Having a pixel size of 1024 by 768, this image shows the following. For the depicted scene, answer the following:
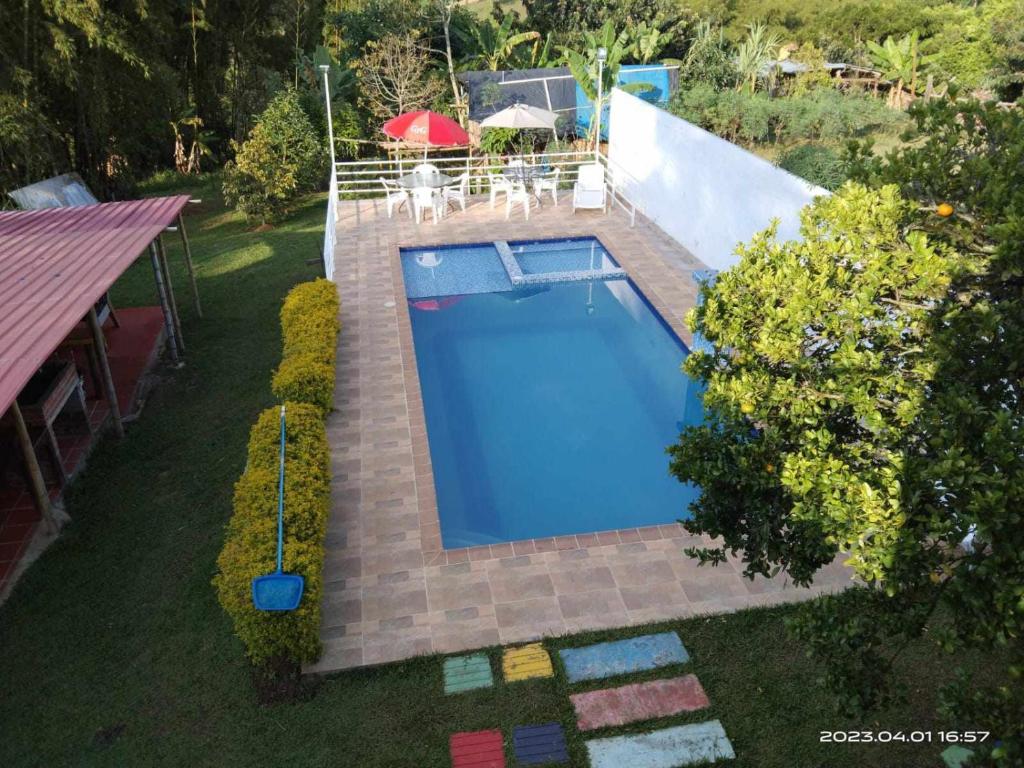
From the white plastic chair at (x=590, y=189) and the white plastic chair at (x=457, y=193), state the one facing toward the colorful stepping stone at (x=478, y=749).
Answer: the white plastic chair at (x=590, y=189)

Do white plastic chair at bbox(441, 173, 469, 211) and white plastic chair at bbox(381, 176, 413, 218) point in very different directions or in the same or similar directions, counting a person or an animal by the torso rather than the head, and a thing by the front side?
very different directions

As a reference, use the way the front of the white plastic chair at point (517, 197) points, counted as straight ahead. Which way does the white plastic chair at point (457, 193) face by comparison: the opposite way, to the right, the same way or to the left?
to the left

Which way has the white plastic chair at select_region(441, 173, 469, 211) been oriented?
to the viewer's left

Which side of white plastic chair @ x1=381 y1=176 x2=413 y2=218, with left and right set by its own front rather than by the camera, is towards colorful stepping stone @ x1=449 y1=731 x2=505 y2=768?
right

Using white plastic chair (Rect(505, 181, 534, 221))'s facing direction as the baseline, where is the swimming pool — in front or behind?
behind

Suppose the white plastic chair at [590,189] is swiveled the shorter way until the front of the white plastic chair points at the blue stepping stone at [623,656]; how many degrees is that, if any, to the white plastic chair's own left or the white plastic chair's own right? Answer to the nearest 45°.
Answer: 0° — it already faces it

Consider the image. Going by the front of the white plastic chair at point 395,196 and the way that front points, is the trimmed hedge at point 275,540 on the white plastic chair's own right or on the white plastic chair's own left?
on the white plastic chair's own right

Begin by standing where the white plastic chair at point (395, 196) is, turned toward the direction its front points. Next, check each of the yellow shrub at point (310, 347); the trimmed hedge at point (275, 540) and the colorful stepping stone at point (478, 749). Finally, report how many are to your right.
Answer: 3

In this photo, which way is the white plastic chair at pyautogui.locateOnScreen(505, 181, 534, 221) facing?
away from the camera

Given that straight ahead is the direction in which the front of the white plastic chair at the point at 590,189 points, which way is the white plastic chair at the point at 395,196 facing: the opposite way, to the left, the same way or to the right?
to the left

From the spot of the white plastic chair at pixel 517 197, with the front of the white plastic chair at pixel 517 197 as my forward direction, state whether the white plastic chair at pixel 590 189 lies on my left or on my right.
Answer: on my right

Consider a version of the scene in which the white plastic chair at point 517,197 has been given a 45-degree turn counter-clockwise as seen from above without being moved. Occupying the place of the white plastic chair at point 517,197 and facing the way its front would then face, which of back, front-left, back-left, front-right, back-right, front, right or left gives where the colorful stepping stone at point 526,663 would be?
back-left

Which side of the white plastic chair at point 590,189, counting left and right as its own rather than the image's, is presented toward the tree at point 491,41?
back

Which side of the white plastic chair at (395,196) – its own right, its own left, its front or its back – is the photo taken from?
right

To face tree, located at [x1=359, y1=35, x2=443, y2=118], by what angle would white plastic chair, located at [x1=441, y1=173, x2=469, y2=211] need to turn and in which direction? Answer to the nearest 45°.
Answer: approximately 90° to its right

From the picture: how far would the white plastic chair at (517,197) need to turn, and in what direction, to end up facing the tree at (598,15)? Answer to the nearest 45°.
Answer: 0° — it already faces it

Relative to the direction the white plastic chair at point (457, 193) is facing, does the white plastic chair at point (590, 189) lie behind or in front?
behind

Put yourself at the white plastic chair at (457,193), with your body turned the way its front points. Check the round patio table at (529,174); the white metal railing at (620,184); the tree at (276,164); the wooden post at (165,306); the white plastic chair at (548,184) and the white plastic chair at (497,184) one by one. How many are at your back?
4
